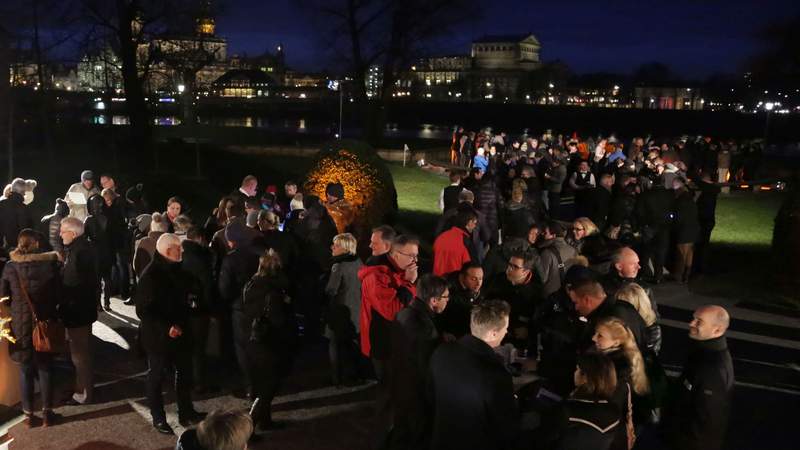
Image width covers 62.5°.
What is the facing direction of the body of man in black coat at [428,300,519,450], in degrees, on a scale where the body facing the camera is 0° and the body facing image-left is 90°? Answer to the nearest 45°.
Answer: approximately 225°

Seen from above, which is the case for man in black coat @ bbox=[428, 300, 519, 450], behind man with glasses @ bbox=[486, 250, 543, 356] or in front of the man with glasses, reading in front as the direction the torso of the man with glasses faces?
in front

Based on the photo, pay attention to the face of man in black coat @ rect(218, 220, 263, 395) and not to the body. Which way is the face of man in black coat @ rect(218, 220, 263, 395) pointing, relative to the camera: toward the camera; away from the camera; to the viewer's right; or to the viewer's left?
away from the camera

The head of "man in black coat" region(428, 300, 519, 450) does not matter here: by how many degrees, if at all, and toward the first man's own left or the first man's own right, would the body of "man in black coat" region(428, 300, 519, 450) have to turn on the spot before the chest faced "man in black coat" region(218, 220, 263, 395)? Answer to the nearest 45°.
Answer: approximately 90° to the first man's own left

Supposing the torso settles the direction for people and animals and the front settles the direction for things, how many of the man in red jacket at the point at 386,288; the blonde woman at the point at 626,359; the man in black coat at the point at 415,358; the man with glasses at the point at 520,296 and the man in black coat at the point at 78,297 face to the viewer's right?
2

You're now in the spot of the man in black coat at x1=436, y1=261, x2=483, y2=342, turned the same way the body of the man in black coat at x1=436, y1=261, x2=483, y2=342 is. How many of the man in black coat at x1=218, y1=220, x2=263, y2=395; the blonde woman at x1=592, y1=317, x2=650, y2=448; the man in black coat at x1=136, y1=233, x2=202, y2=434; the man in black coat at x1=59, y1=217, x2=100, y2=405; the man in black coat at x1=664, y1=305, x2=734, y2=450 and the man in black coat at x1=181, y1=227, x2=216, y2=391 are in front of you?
2

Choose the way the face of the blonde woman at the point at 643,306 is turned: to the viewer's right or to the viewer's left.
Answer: to the viewer's left

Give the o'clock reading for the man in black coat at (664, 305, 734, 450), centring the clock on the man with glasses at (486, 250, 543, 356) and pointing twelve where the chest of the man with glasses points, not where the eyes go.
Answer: The man in black coat is roughly at 9 o'clock from the man with glasses.

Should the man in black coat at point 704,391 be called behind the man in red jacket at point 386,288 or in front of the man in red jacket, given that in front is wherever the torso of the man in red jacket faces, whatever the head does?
in front

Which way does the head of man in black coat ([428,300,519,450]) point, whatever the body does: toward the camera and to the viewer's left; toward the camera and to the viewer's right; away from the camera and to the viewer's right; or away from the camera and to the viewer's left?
away from the camera and to the viewer's right

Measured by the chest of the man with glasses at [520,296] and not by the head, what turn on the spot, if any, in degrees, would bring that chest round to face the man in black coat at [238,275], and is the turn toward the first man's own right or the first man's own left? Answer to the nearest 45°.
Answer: approximately 45° to the first man's own right
